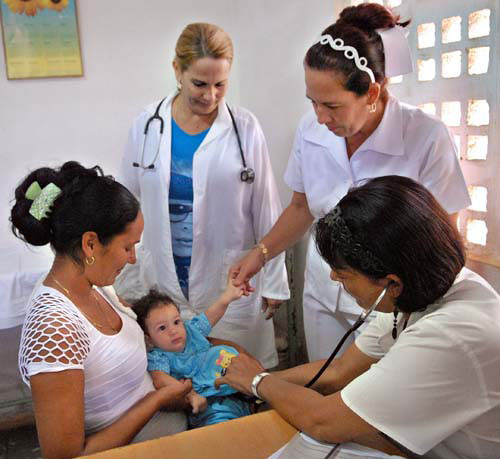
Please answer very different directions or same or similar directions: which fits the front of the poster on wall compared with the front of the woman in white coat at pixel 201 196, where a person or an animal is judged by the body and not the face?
same or similar directions

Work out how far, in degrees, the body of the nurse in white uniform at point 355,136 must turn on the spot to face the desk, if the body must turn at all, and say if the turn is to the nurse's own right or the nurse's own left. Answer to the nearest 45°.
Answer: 0° — they already face it

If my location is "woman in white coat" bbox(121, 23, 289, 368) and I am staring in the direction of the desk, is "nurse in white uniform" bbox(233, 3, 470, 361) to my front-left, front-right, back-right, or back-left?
front-left

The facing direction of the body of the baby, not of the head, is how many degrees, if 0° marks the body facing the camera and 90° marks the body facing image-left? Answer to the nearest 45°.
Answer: approximately 315°

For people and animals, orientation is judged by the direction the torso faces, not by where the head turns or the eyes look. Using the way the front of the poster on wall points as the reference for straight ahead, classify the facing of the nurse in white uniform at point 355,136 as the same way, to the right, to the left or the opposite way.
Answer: to the right

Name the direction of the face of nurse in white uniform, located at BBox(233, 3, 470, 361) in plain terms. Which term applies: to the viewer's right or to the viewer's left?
to the viewer's left

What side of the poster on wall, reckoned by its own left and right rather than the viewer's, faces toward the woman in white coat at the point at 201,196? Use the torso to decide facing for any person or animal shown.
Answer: front

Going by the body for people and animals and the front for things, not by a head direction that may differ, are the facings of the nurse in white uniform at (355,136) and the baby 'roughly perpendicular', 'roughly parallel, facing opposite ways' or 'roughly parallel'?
roughly perpendicular

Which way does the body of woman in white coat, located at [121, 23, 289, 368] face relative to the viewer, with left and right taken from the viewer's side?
facing the viewer

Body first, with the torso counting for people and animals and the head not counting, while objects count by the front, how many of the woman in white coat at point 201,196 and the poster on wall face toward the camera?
2

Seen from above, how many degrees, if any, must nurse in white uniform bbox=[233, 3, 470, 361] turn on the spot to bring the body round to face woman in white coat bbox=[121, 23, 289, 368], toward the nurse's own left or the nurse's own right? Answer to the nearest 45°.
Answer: approximately 90° to the nurse's own right

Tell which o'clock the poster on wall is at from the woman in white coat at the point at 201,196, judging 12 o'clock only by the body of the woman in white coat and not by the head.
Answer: The poster on wall is roughly at 5 o'clock from the woman in white coat.

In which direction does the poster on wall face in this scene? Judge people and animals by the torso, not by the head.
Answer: toward the camera

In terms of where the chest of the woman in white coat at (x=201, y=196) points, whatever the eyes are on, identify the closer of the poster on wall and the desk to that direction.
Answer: the desk
